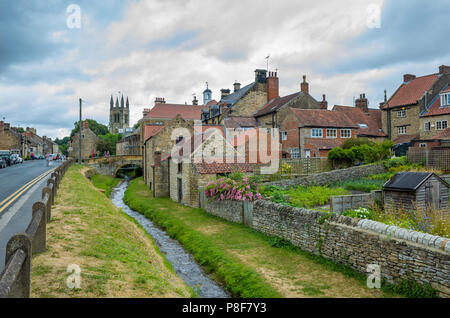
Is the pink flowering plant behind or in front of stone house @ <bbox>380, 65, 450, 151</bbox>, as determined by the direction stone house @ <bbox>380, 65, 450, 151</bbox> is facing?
in front

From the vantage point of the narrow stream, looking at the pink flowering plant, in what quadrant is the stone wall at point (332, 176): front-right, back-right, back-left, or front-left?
front-right

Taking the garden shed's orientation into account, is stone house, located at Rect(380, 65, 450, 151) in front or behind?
behind

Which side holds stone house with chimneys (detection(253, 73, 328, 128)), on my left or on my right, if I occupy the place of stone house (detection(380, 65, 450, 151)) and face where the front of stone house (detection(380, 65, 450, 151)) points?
on my right

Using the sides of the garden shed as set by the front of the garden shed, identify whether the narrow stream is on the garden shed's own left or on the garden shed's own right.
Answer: on the garden shed's own right

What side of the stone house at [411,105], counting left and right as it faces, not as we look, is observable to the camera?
front

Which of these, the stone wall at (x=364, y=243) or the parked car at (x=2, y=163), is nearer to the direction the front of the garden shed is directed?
the stone wall

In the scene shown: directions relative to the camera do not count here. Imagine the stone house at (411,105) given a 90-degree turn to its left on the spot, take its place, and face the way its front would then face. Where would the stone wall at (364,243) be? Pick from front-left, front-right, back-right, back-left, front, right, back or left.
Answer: right

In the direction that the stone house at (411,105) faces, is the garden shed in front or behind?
in front
